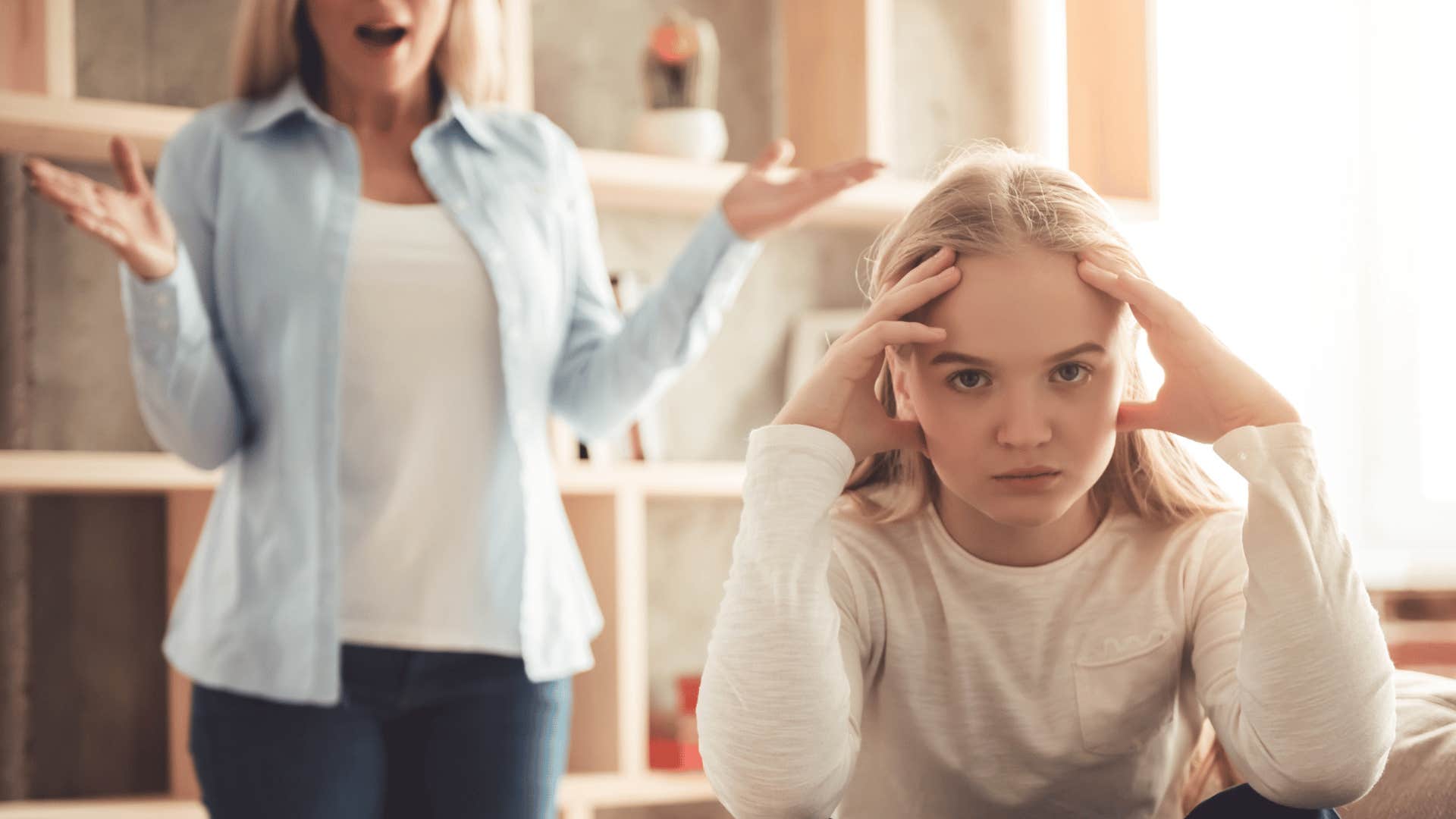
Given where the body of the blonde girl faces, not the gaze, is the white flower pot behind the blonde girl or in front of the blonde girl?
behind

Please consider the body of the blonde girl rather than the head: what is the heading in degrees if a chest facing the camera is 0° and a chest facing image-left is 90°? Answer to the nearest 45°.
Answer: approximately 0°

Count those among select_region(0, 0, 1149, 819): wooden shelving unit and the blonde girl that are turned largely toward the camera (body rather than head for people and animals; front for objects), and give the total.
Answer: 2

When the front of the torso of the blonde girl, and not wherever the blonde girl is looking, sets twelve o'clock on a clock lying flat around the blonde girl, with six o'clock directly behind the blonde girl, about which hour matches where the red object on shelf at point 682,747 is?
The red object on shelf is roughly at 5 o'clock from the blonde girl.

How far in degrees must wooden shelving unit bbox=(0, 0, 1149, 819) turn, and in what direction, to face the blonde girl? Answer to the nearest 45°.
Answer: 0° — it already faces them

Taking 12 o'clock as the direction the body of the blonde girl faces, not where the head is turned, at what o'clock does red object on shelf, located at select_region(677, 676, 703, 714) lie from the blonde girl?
The red object on shelf is roughly at 5 o'clock from the blonde girl.
